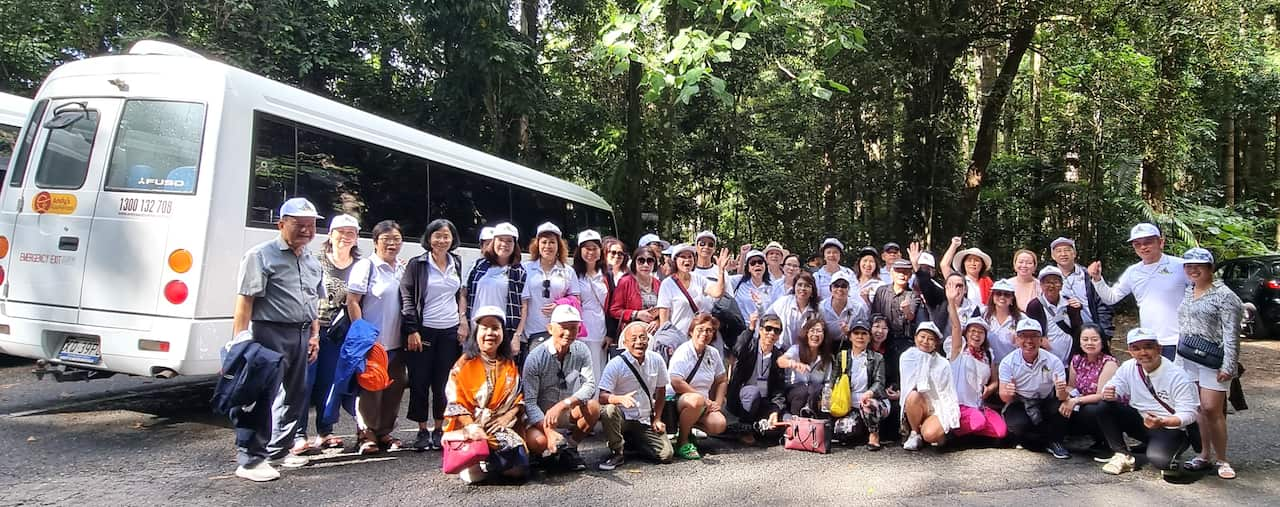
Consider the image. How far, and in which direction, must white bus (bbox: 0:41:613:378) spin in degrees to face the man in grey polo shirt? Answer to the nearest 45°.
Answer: approximately 90° to its right

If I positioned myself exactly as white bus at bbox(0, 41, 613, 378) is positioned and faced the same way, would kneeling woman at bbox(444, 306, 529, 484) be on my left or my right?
on my right

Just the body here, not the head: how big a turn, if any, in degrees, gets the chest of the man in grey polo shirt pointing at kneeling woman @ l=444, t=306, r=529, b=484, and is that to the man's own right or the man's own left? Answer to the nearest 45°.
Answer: approximately 45° to the man's own left

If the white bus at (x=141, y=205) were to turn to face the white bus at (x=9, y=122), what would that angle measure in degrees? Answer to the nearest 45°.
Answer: approximately 90° to its left

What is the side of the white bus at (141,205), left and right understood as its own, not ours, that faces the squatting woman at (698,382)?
right

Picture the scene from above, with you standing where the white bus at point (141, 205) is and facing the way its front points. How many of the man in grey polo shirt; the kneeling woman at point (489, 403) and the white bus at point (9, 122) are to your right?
2

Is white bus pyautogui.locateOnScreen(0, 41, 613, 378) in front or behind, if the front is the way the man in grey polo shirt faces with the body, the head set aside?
behind

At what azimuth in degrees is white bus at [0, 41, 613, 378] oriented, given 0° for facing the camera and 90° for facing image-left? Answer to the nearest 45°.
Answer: approximately 225°

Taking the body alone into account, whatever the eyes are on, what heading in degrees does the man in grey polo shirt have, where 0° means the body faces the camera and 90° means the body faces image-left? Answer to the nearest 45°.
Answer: approximately 315°
